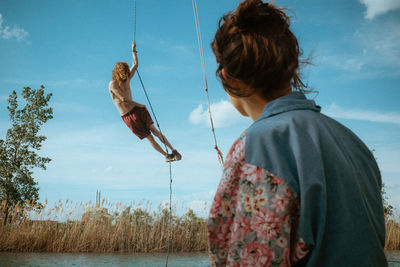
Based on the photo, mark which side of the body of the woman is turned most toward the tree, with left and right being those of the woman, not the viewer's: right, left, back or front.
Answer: front

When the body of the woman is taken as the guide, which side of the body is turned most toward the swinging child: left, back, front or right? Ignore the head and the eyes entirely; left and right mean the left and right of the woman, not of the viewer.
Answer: front

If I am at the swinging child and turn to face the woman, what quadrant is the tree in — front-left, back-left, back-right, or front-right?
back-right

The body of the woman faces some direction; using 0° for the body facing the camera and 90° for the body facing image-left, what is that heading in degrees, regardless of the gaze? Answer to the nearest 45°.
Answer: approximately 135°

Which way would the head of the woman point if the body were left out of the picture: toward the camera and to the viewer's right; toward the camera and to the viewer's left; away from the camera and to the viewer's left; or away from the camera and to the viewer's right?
away from the camera and to the viewer's left
